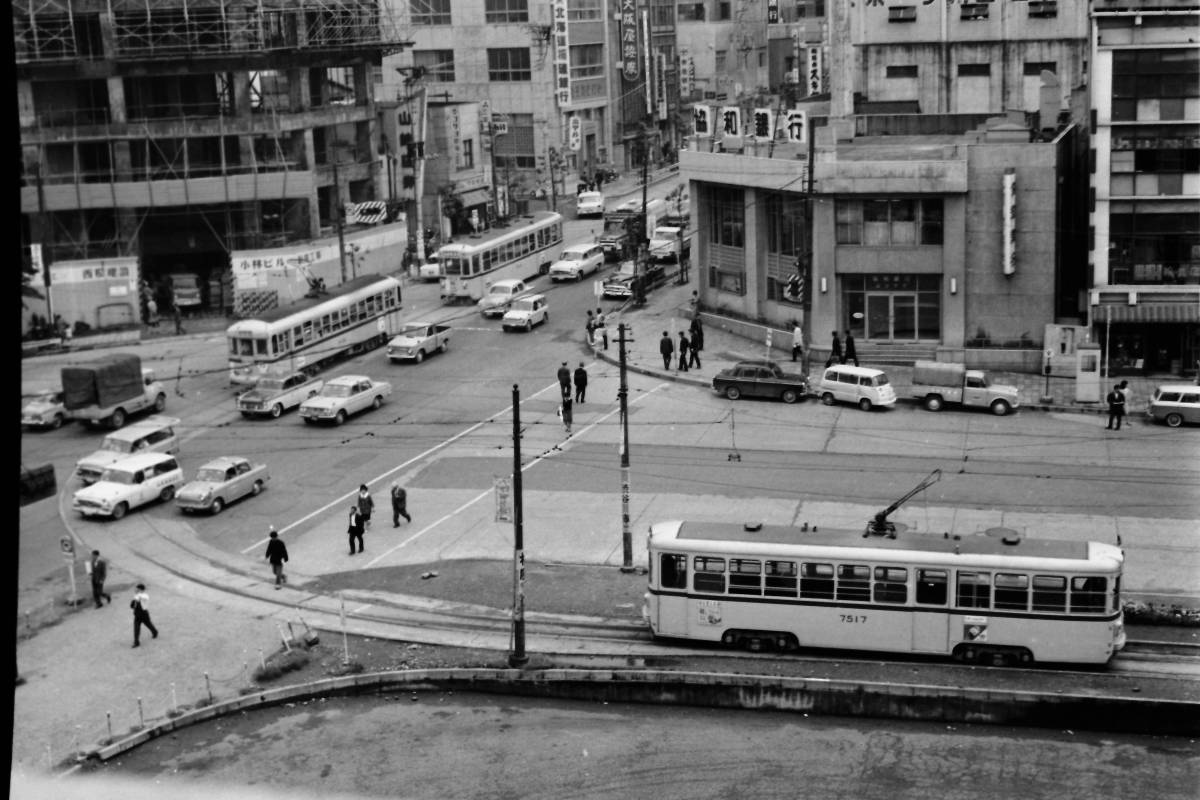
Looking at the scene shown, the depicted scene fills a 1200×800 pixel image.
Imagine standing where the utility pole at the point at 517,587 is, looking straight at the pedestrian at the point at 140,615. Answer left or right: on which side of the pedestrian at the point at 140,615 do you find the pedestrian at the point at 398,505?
right

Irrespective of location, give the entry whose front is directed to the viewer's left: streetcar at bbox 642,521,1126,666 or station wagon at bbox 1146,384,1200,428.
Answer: the streetcar

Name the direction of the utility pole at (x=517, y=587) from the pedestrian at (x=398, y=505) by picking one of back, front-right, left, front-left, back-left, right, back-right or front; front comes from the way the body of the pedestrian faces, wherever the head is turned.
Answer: front-left

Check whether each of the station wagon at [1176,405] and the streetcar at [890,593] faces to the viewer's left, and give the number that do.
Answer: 1

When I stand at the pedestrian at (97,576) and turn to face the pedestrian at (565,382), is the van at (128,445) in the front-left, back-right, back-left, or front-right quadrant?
front-left

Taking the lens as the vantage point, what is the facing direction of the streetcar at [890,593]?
facing to the left of the viewer

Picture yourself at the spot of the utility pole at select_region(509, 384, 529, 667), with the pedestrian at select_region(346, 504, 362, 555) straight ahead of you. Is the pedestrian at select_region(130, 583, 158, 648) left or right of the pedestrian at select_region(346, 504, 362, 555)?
left

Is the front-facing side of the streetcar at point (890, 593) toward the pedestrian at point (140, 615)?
yes
